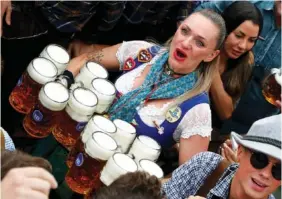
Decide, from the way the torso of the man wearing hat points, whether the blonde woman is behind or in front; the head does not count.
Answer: behind

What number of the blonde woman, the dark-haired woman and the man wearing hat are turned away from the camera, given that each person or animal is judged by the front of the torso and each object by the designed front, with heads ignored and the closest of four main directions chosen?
0

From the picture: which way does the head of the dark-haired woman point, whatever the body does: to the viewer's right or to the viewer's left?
to the viewer's left

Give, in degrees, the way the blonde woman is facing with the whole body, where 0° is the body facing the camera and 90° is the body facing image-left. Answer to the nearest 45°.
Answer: approximately 45°

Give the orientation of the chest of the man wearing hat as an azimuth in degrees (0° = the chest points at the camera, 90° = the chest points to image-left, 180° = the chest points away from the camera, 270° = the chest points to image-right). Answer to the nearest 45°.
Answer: approximately 315°

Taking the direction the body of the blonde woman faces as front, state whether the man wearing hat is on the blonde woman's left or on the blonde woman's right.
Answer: on the blonde woman's left

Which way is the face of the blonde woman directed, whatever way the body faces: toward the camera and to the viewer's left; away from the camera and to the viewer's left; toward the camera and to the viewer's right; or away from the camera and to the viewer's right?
toward the camera and to the viewer's left

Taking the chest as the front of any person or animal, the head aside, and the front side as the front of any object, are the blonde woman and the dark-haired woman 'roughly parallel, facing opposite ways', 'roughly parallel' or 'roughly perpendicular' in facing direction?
roughly parallel

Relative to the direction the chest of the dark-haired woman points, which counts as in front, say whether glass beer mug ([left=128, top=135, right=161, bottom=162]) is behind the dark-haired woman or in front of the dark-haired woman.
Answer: in front
